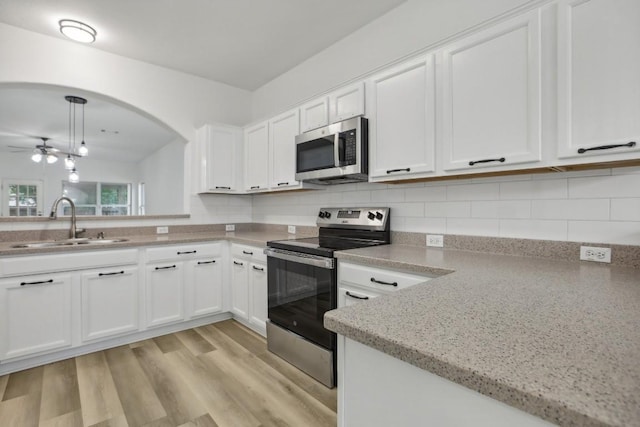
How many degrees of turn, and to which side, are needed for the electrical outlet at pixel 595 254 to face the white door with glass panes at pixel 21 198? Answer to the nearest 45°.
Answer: approximately 90° to its right

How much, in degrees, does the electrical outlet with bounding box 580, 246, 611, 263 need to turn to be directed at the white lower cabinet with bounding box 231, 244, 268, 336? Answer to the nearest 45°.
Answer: approximately 90° to its right

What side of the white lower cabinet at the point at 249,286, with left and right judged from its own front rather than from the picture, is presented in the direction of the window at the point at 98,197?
right

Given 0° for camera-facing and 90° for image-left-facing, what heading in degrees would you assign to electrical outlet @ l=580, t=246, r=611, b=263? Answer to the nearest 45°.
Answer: approximately 0°

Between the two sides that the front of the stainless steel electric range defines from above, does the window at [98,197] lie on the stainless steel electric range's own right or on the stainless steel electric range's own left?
on the stainless steel electric range's own right

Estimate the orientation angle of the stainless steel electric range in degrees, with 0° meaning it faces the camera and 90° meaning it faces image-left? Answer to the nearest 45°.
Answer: approximately 45°

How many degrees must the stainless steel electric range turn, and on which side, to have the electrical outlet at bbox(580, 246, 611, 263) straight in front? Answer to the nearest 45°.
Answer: approximately 90° to its left

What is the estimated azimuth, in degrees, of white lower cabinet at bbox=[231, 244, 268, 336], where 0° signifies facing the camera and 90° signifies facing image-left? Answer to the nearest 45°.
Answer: approximately 45°

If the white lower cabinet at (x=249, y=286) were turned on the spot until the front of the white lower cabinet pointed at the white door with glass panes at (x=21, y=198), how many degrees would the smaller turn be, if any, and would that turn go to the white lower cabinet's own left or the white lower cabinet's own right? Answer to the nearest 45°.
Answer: approximately 90° to the white lower cabinet's own right
